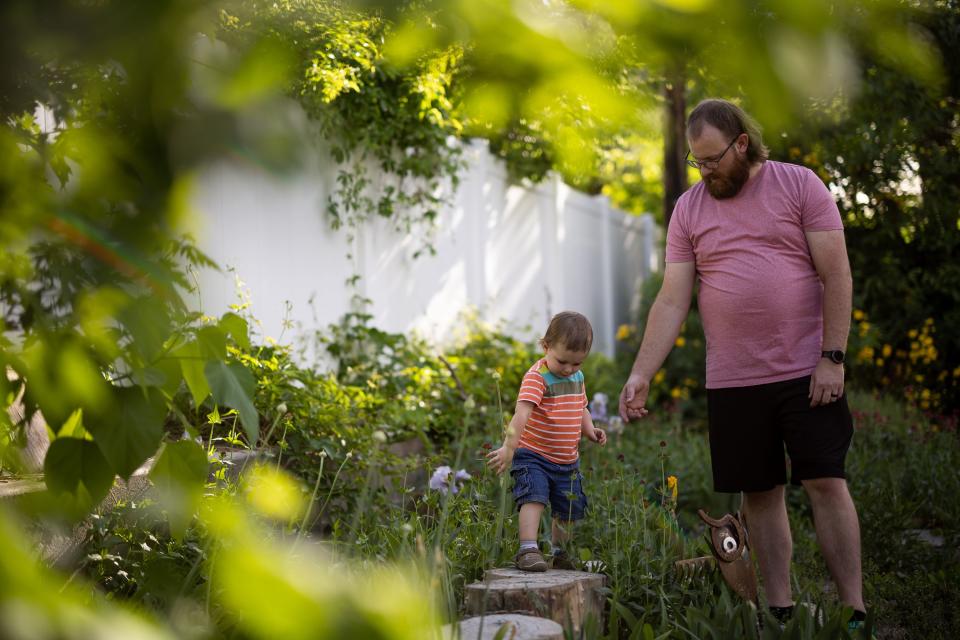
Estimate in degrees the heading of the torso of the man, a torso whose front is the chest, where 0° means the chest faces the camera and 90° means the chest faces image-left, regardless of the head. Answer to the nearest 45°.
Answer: approximately 45°

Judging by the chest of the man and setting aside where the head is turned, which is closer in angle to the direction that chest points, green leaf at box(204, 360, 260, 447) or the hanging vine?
the green leaf

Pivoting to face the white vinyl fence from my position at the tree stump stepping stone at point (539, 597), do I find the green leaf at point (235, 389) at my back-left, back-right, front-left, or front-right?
back-left

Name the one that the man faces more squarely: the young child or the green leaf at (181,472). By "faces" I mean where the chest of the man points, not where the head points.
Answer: the green leaf

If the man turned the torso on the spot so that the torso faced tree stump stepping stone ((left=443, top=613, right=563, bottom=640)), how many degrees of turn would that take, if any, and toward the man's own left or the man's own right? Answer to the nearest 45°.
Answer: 0° — they already face it

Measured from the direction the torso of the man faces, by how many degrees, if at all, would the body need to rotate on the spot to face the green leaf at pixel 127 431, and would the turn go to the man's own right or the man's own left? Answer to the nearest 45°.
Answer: approximately 45° to the man's own left

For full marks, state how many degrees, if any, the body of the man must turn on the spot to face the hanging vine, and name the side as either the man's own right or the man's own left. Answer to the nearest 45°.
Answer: approximately 90° to the man's own right

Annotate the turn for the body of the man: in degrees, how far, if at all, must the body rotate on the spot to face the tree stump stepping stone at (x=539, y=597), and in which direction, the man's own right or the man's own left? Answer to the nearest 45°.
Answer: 0° — they already face it

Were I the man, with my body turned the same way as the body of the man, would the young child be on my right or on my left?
on my right
